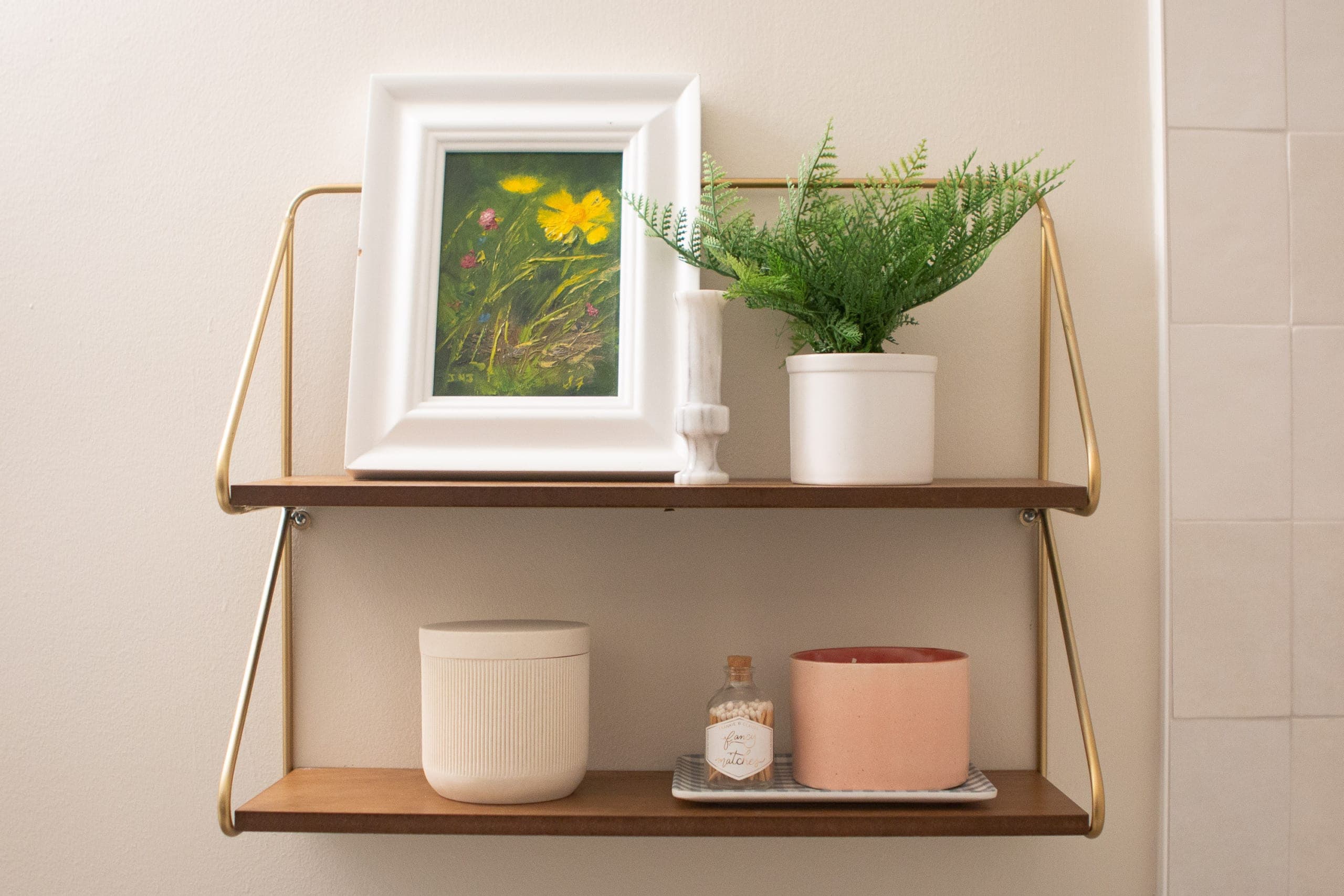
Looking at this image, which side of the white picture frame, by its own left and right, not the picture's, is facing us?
front

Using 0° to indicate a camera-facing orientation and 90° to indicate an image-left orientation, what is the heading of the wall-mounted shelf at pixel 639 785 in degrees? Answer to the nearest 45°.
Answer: approximately 0°
